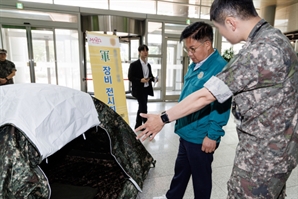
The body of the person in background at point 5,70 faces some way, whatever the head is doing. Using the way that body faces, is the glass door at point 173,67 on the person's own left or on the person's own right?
on the person's own left

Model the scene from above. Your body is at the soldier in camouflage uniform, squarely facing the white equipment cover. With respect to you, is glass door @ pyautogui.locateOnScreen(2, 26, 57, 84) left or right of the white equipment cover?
right

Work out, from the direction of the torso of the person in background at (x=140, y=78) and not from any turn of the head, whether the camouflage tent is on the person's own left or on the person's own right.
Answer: on the person's own right

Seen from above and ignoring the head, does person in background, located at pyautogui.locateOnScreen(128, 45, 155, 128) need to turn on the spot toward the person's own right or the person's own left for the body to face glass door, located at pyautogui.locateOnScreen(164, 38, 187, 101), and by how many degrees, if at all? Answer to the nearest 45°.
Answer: approximately 135° to the person's own left

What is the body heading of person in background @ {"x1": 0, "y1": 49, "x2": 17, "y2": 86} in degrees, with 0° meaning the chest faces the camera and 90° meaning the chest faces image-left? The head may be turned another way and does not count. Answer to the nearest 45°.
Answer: approximately 0°

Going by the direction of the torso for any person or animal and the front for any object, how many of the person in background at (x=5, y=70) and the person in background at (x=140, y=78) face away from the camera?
0

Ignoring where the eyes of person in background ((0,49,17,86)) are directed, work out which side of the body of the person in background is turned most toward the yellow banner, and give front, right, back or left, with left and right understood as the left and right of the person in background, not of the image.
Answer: front

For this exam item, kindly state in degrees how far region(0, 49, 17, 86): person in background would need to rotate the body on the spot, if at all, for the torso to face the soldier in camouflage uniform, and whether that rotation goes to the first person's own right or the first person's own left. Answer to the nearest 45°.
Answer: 0° — they already face them

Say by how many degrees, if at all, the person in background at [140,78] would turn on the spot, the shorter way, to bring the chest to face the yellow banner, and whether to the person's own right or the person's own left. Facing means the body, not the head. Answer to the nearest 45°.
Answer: approximately 90° to the person's own right

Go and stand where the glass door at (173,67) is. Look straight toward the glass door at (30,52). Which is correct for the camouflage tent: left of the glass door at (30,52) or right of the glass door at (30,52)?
left

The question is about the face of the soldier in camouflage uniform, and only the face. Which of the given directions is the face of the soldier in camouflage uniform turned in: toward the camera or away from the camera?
away from the camera

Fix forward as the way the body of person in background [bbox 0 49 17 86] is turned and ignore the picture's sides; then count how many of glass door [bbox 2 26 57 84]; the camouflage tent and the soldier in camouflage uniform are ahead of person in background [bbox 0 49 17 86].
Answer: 2

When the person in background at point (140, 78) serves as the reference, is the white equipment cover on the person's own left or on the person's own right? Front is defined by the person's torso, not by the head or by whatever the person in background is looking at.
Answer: on the person's own right
